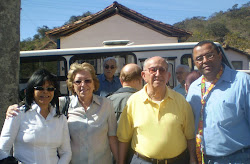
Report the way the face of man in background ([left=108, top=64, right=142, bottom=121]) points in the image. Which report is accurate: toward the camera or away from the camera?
away from the camera

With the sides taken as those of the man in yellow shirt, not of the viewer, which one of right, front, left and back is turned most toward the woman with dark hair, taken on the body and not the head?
right

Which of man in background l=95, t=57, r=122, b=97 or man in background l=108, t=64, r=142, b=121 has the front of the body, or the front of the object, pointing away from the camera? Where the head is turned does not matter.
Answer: man in background l=108, t=64, r=142, b=121

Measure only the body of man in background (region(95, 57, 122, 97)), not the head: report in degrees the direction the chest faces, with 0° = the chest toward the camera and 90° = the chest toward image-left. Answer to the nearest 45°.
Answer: approximately 0°

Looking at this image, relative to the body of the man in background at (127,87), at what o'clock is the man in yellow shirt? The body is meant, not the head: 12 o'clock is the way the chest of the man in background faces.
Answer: The man in yellow shirt is roughly at 5 o'clock from the man in background.

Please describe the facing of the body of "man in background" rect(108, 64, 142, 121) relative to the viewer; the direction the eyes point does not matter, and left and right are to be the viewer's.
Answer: facing away from the viewer

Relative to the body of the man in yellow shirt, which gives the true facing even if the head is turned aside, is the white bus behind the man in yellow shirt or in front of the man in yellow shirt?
behind

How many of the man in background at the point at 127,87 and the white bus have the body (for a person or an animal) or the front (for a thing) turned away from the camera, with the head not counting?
1

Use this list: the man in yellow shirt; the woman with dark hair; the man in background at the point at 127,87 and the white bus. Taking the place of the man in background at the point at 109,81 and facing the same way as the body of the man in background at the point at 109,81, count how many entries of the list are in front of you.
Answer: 3

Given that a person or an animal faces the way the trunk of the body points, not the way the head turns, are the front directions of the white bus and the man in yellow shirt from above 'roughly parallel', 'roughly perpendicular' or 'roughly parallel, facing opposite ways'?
roughly perpendicular

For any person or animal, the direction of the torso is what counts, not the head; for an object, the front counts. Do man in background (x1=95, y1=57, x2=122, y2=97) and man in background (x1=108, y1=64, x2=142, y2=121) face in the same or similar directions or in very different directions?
very different directions
